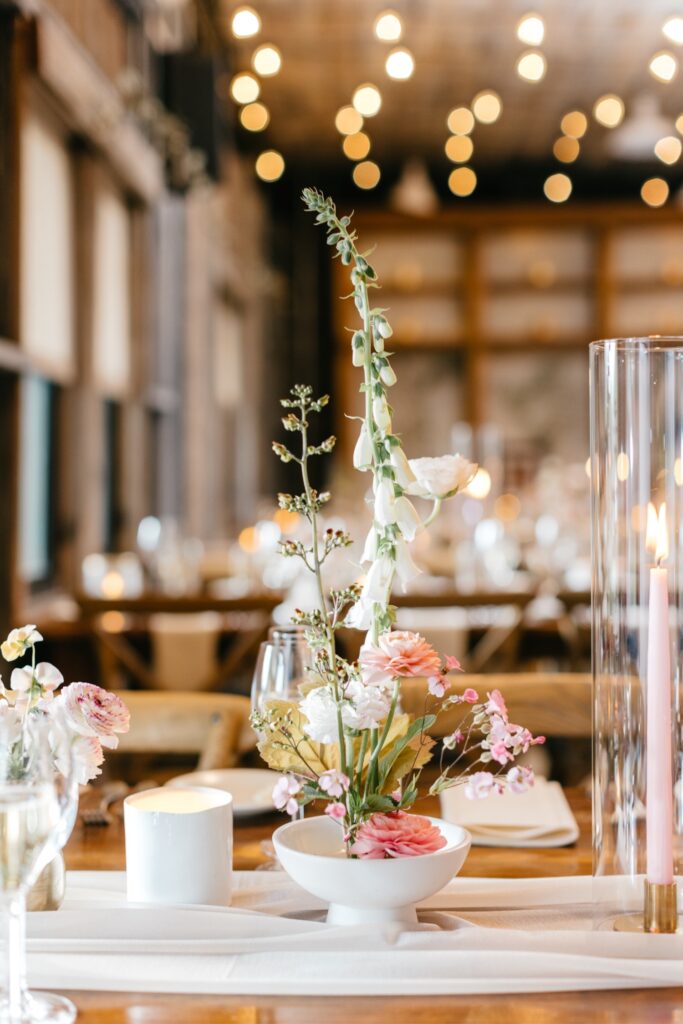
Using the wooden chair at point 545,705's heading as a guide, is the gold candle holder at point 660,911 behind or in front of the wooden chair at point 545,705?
in front

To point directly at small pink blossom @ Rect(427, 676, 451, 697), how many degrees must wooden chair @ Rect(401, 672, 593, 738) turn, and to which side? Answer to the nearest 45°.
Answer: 0° — it already faces it

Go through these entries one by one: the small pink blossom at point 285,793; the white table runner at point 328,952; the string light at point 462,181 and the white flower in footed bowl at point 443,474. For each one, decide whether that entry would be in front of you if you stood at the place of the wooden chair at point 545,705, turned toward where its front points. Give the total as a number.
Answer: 3

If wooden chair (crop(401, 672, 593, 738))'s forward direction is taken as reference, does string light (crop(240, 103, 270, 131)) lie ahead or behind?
behind

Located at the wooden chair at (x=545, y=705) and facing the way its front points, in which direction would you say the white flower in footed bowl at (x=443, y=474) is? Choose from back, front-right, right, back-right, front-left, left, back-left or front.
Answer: front

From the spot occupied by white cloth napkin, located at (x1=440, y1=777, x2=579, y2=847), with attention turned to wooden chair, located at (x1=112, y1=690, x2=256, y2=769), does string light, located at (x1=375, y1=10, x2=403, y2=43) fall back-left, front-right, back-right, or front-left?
front-right

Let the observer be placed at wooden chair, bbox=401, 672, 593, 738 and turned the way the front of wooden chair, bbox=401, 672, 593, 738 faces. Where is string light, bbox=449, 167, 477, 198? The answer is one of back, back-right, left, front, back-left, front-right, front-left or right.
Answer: back

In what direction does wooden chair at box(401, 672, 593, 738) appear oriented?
toward the camera

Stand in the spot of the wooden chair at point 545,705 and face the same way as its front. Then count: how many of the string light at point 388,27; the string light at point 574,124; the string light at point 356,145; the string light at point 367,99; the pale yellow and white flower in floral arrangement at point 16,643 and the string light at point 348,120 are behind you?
5

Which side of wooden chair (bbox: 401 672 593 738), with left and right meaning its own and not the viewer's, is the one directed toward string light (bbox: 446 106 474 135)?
back

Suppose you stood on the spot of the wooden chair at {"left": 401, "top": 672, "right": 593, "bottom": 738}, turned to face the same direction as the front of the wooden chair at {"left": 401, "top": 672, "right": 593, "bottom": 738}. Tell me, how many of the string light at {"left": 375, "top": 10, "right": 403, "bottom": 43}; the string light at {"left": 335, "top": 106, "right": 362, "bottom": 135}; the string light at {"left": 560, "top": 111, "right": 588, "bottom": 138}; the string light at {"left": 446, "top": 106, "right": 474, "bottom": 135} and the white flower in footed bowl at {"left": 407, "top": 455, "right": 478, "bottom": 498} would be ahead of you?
1

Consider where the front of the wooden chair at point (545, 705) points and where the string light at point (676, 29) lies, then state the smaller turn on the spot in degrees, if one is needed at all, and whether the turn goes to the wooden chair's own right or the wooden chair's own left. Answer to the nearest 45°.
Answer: approximately 180°

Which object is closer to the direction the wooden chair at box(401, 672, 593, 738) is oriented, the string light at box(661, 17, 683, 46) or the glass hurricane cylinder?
the glass hurricane cylinder

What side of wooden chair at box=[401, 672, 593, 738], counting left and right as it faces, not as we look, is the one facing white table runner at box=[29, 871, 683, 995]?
front

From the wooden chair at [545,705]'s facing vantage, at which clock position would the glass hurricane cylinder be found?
The glass hurricane cylinder is roughly at 12 o'clock from the wooden chair.

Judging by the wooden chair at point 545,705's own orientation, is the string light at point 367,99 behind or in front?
behind
